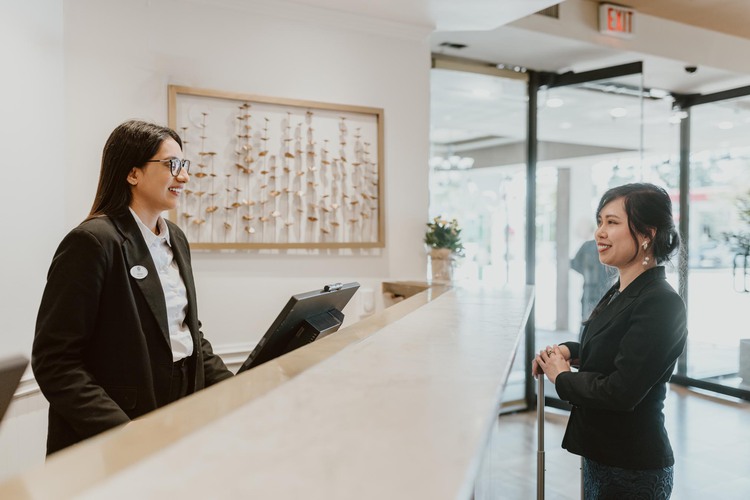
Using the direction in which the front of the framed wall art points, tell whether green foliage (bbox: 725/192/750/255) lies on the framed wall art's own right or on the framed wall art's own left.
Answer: on the framed wall art's own left

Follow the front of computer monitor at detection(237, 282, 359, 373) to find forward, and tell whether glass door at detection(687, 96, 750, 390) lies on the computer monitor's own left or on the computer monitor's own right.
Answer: on the computer monitor's own right

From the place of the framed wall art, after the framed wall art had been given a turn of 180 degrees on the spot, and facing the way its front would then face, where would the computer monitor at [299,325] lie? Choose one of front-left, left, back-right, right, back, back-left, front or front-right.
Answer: back-left

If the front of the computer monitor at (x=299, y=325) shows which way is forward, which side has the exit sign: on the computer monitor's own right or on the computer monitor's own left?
on the computer monitor's own right

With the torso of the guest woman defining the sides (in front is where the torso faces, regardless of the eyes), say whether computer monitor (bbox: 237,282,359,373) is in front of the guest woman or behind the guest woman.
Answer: in front

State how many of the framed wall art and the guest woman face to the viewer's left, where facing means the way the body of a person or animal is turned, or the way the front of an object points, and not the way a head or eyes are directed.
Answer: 1

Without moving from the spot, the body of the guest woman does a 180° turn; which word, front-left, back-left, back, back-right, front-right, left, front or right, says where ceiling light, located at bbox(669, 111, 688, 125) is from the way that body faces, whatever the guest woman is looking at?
left

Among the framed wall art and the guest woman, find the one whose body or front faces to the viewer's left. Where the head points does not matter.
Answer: the guest woman

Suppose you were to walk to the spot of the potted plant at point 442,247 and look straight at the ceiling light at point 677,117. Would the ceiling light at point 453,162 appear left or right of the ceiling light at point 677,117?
left

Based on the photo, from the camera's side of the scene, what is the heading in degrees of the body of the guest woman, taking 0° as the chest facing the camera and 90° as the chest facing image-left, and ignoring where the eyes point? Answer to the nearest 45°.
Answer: approximately 90°

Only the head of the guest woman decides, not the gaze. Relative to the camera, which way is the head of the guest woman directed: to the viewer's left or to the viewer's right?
to the viewer's left

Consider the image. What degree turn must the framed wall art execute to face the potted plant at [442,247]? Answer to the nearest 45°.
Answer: approximately 45° to its left

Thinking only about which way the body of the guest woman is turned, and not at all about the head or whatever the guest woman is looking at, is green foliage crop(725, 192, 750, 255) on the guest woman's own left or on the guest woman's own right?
on the guest woman's own right

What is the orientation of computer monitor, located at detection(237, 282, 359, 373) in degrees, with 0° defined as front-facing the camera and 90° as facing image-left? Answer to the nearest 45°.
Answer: approximately 135°
